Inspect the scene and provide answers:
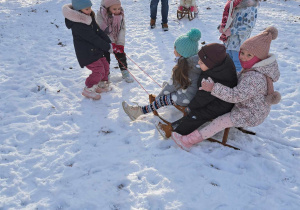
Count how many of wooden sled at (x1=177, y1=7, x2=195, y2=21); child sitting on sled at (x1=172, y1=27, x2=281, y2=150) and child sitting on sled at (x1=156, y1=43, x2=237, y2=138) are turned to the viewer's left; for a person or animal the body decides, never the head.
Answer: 2

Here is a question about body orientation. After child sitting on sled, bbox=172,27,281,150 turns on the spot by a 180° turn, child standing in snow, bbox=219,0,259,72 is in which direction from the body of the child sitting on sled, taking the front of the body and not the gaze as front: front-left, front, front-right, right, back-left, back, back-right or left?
left

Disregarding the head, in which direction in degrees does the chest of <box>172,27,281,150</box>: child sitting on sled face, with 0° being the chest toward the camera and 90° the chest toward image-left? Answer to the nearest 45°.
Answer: approximately 90°

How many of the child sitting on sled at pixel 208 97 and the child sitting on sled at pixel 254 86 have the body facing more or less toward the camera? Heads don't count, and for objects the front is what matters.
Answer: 0

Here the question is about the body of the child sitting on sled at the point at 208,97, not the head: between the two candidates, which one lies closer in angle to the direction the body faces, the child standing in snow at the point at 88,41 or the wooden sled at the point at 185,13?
the child standing in snow

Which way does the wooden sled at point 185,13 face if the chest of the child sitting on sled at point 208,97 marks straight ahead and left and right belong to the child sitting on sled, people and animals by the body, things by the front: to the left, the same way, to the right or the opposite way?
to the left

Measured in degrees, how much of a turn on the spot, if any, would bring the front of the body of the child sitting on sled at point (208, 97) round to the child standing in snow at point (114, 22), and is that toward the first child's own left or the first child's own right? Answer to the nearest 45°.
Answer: approximately 45° to the first child's own right

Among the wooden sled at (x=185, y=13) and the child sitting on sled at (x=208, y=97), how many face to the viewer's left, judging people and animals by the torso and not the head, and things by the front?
1

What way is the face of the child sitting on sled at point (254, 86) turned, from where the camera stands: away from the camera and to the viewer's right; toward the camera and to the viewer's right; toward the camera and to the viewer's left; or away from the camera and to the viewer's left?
toward the camera and to the viewer's left

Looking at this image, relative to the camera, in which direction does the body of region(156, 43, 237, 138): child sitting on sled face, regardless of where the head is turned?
to the viewer's left
